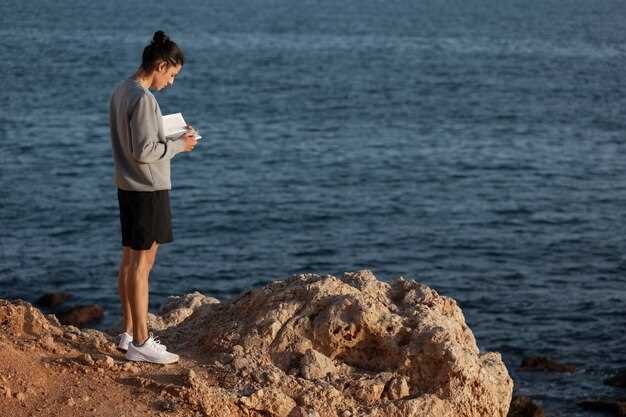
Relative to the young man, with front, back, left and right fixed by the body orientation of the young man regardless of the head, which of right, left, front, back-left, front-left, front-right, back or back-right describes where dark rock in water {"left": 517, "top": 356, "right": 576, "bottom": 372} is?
front-left

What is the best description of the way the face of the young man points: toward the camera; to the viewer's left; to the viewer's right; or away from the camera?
to the viewer's right

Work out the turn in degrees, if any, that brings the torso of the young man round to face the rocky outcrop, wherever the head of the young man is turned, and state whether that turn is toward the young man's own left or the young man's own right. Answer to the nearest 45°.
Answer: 0° — they already face it

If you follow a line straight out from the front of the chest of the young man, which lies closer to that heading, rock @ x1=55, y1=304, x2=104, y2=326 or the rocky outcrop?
the rocky outcrop

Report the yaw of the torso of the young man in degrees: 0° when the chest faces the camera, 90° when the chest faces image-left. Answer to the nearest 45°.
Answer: approximately 270°
